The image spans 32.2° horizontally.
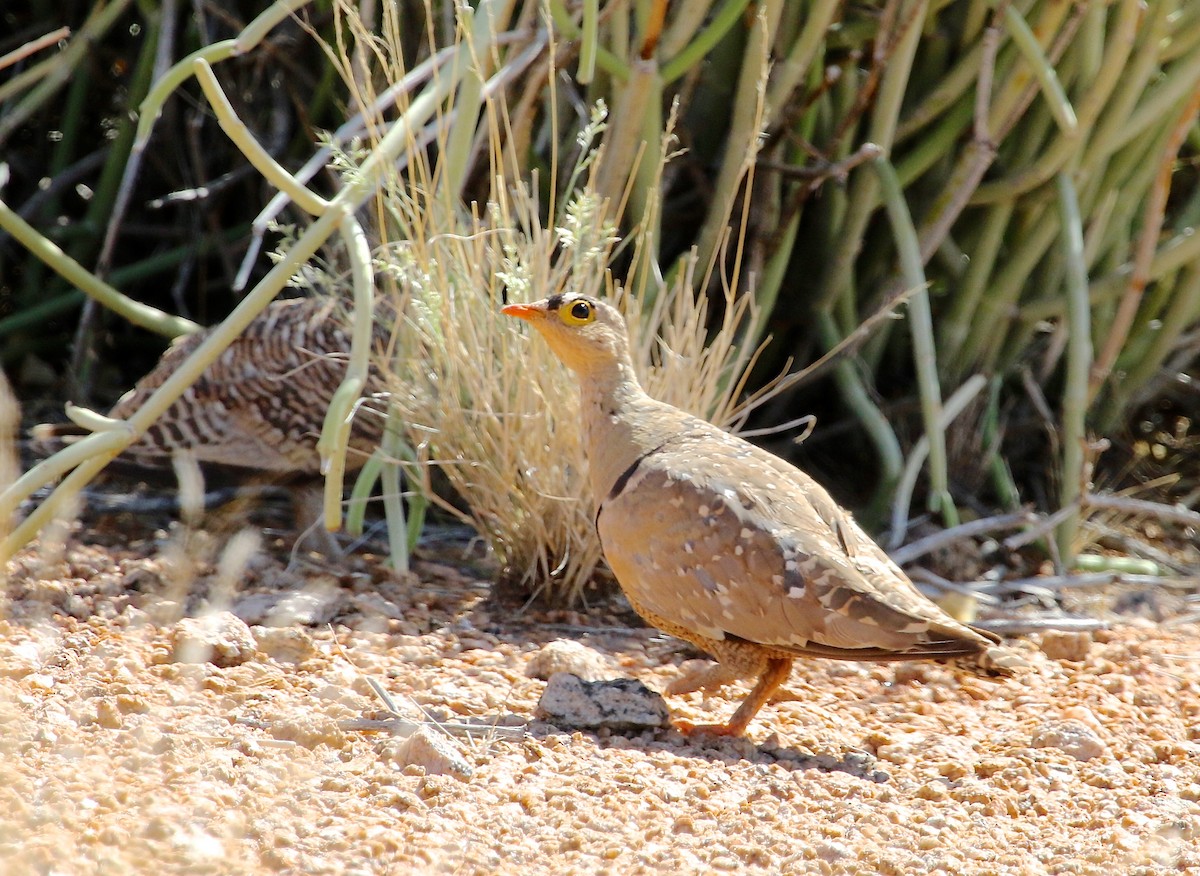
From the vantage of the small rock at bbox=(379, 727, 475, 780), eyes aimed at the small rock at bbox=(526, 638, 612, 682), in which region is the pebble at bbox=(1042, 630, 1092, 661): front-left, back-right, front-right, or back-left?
front-right

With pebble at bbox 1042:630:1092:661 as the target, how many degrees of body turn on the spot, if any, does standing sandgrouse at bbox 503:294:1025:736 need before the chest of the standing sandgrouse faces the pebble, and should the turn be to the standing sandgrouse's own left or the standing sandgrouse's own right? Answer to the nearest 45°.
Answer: approximately 135° to the standing sandgrouse's own right

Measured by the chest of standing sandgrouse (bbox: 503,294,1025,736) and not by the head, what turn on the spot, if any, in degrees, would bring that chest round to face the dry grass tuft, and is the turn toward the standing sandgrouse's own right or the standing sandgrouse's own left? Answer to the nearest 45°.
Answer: approximately 45° to the standing sandgrouse's own right

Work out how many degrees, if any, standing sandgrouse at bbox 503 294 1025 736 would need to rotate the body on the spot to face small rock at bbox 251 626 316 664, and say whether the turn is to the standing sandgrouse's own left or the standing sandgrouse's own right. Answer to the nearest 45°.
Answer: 0° — it already faces it

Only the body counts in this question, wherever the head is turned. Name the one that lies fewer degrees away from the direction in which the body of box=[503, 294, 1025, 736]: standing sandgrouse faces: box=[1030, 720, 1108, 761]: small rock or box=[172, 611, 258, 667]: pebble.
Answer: the pebble

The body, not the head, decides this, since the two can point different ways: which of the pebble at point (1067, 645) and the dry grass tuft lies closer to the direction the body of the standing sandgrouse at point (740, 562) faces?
the dry grass tuft

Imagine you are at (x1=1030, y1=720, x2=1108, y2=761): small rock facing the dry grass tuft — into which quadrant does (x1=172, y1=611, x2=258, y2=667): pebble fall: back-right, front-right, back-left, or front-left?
front-left

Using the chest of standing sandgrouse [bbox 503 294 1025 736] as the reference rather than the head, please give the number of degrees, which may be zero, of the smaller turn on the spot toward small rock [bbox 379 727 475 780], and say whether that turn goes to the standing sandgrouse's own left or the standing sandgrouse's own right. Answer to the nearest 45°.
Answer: approximately 45° to the standing sandgrouse's own left

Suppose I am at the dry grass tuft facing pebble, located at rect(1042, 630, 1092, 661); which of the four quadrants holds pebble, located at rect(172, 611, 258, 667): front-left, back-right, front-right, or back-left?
back-right

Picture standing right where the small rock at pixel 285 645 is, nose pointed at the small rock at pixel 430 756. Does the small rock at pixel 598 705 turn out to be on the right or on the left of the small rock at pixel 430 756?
left

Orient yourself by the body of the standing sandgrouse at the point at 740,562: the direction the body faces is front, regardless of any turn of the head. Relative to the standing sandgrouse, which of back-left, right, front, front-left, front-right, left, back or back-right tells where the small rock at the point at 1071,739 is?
back

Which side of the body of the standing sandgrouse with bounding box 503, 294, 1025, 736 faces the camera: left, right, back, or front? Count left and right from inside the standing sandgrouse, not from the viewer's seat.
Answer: left

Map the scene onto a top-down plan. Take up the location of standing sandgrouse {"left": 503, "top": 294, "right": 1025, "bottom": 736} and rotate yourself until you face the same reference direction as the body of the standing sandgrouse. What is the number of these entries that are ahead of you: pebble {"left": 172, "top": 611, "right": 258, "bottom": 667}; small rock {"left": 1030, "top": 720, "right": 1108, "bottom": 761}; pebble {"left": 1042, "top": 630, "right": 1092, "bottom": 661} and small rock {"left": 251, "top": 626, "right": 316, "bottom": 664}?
2

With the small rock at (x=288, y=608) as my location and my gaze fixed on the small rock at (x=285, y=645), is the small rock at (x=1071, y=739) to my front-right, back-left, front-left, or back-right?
front-left
